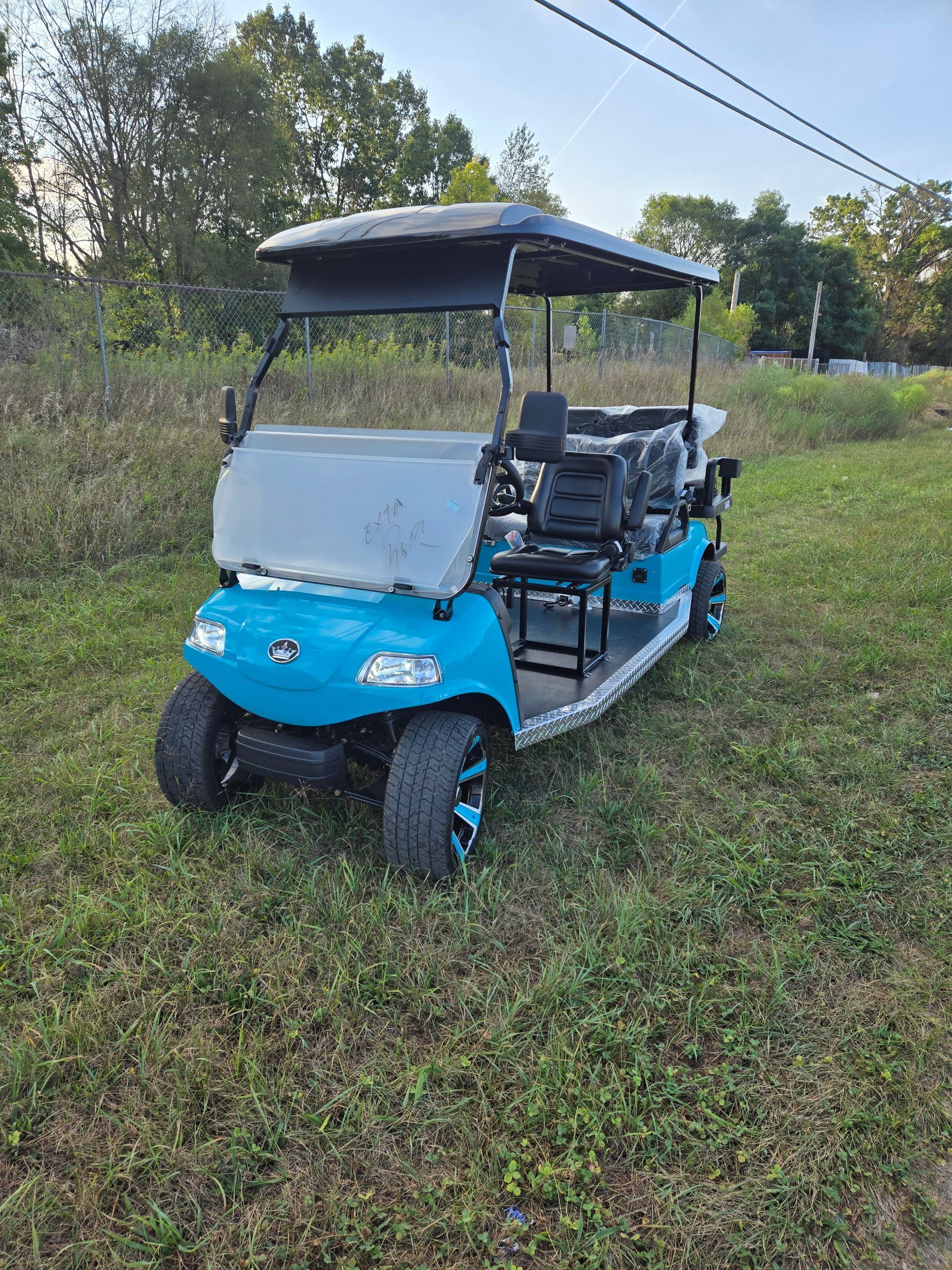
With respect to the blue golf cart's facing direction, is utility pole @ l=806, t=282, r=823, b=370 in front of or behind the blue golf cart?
behind

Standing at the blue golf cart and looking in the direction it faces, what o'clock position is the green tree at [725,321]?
The green tree is roughly at 5 o'clock from the blue golf cart.

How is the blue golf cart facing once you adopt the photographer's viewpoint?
facing the viewer and to the left of the viewer

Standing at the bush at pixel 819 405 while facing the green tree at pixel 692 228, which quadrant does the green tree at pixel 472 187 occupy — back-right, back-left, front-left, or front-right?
front-left

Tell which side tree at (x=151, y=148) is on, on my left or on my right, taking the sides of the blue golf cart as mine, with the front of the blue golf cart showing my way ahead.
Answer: on my right

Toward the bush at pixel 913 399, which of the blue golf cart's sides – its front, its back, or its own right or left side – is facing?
back

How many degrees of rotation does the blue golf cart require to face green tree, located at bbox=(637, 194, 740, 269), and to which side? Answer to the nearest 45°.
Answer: approximately 135° to its right

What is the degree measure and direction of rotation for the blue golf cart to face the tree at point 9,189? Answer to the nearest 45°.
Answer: approximately 90° to its right

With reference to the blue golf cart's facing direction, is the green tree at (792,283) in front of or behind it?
behind

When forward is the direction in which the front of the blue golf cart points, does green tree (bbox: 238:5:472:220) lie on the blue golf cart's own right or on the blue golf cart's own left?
on the blue golf cart's own right

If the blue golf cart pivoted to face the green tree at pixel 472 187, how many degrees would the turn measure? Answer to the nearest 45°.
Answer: approximately 135° to its right
